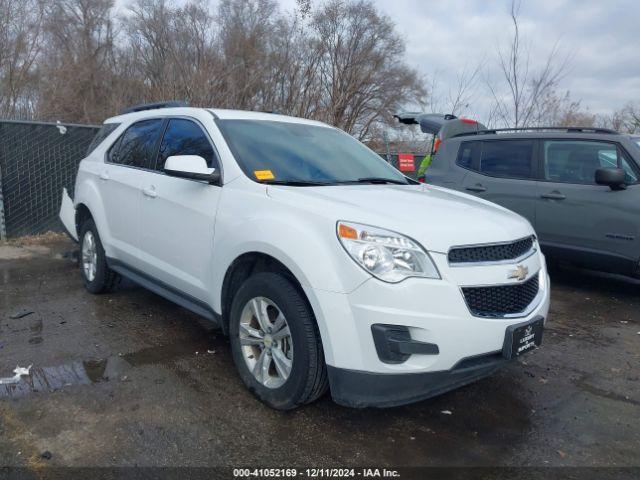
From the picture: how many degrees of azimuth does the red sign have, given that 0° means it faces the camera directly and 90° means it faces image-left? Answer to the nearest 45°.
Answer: approximately 0°

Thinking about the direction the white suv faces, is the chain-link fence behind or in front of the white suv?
behind

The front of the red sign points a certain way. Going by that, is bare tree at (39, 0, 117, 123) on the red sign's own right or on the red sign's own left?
on the red sign's own right

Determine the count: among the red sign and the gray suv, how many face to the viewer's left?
0

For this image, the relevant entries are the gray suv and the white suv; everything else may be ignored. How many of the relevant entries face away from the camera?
0

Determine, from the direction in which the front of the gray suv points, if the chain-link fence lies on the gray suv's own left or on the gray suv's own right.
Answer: on the gray suv's own right

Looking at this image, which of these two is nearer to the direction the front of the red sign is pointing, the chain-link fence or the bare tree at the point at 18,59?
the chain-link fence

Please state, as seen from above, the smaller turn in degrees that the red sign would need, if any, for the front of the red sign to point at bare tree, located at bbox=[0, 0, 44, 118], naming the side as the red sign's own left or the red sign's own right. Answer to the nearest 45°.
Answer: approximately 135° to the red sign's own right

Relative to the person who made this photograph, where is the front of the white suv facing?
facing the viewer and to the right of the viewer
